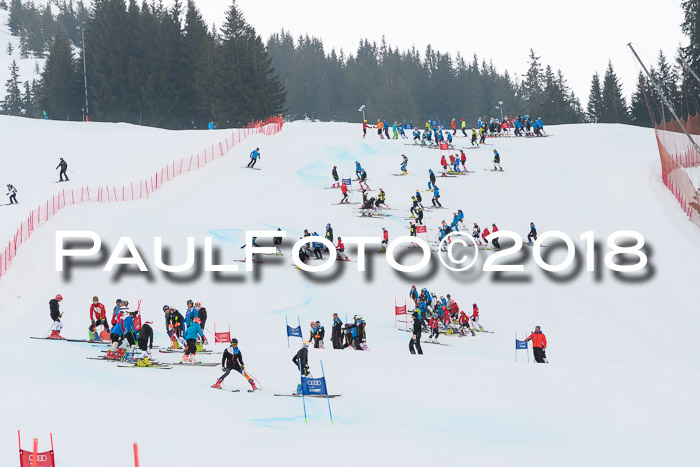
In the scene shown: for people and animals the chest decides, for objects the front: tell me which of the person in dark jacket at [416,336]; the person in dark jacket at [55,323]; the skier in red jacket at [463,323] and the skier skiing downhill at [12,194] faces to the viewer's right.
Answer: the person in dark jacket at [55,323]

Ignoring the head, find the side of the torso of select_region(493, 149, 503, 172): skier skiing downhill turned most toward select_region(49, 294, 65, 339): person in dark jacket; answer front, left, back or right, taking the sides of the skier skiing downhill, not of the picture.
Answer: front

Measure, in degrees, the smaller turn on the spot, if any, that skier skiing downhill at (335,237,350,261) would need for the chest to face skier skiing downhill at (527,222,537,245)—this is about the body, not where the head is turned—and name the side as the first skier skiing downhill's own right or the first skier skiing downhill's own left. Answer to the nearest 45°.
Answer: approximately 135° to the first skier skiing downhill's own left

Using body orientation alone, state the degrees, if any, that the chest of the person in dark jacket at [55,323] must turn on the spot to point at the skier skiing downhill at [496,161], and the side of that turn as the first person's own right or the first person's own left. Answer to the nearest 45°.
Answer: approximately 45° to the first person's own left

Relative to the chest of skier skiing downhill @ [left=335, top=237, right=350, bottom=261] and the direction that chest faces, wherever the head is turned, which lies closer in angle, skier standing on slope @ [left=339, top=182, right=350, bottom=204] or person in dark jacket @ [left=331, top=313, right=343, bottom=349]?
the person in dark jacket
